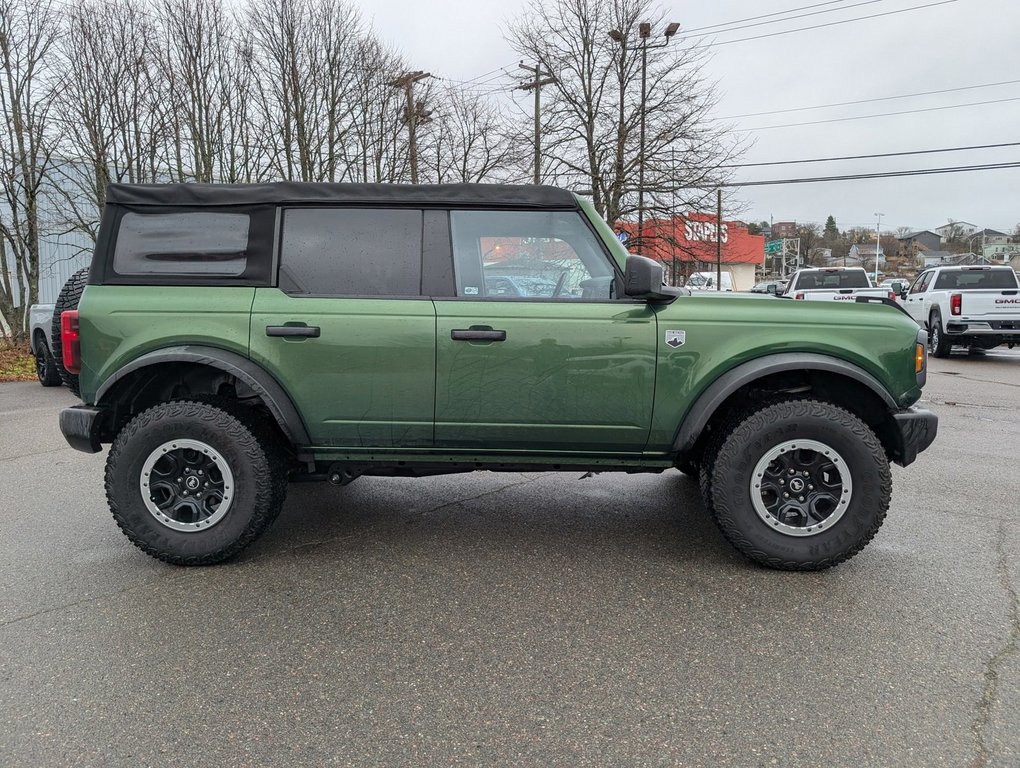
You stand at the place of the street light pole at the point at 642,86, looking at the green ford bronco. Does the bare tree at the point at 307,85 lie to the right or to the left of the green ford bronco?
right

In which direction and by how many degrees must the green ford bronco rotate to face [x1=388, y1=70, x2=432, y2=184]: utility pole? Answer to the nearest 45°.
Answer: approximately 90° to its left

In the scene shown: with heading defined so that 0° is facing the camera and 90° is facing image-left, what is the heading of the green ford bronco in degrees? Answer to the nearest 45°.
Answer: approximately 270°

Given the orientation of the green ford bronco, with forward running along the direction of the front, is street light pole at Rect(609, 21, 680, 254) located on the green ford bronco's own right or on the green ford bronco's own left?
on the green ford bronco's own left

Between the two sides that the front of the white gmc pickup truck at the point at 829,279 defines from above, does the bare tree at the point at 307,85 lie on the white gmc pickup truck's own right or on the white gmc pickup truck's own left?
on the white gmc pickup truck's own left

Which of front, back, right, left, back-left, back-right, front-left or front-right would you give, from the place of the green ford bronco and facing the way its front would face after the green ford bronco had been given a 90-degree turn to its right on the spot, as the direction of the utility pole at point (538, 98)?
back

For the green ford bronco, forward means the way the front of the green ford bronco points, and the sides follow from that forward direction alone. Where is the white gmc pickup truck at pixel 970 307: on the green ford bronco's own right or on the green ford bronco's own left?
on the green ford bronco's own left

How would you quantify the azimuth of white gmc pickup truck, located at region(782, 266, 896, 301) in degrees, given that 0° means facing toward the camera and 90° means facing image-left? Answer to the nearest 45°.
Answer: approximately 180°

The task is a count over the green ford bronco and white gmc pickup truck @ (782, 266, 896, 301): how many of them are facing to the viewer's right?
1

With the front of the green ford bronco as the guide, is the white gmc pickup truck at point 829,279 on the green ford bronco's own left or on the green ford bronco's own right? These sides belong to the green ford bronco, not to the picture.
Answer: on the green ford bronco's own left

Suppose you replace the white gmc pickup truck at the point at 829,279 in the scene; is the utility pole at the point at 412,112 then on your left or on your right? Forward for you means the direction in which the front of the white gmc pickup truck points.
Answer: on your left
